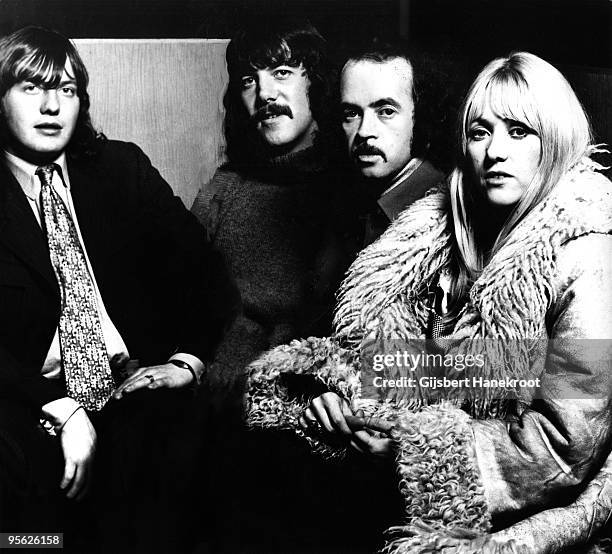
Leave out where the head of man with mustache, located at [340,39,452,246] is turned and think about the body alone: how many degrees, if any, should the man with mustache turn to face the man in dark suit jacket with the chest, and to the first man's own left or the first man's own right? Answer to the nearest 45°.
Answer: approximately 45° to the first man's own right

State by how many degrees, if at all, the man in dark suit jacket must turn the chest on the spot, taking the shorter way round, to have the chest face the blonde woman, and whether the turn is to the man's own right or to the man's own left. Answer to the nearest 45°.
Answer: approximately 90° to the man's own left

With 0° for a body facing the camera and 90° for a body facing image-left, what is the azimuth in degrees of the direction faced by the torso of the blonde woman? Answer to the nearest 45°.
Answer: approximately 45°

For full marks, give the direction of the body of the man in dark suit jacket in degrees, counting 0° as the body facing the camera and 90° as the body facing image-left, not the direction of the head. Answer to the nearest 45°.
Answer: approximately 0°
